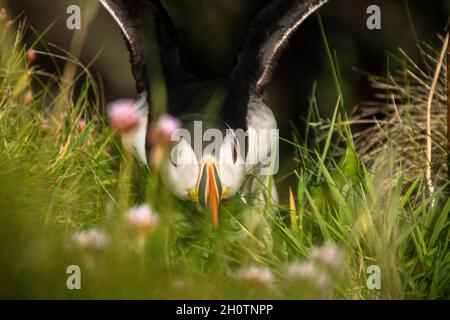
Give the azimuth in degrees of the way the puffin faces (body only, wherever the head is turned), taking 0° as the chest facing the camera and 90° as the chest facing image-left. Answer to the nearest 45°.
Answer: approximately 0°

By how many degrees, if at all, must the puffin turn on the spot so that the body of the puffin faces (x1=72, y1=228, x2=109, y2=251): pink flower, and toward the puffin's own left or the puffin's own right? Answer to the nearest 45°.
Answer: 0° — it already faces it

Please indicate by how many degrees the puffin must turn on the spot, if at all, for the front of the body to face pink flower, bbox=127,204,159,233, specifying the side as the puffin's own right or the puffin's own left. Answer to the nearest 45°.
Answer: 0° — it already faces it

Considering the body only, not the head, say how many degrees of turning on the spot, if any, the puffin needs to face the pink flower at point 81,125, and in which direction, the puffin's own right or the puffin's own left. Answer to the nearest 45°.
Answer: approximately 90° to the puffin's own right
